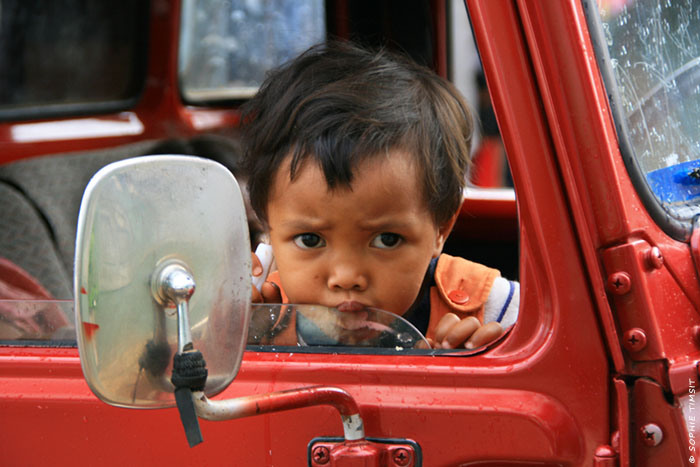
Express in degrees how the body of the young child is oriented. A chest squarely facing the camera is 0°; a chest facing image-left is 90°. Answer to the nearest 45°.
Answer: approximately 0°

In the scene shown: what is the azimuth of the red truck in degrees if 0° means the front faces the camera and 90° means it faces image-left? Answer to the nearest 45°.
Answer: approximately 315°
